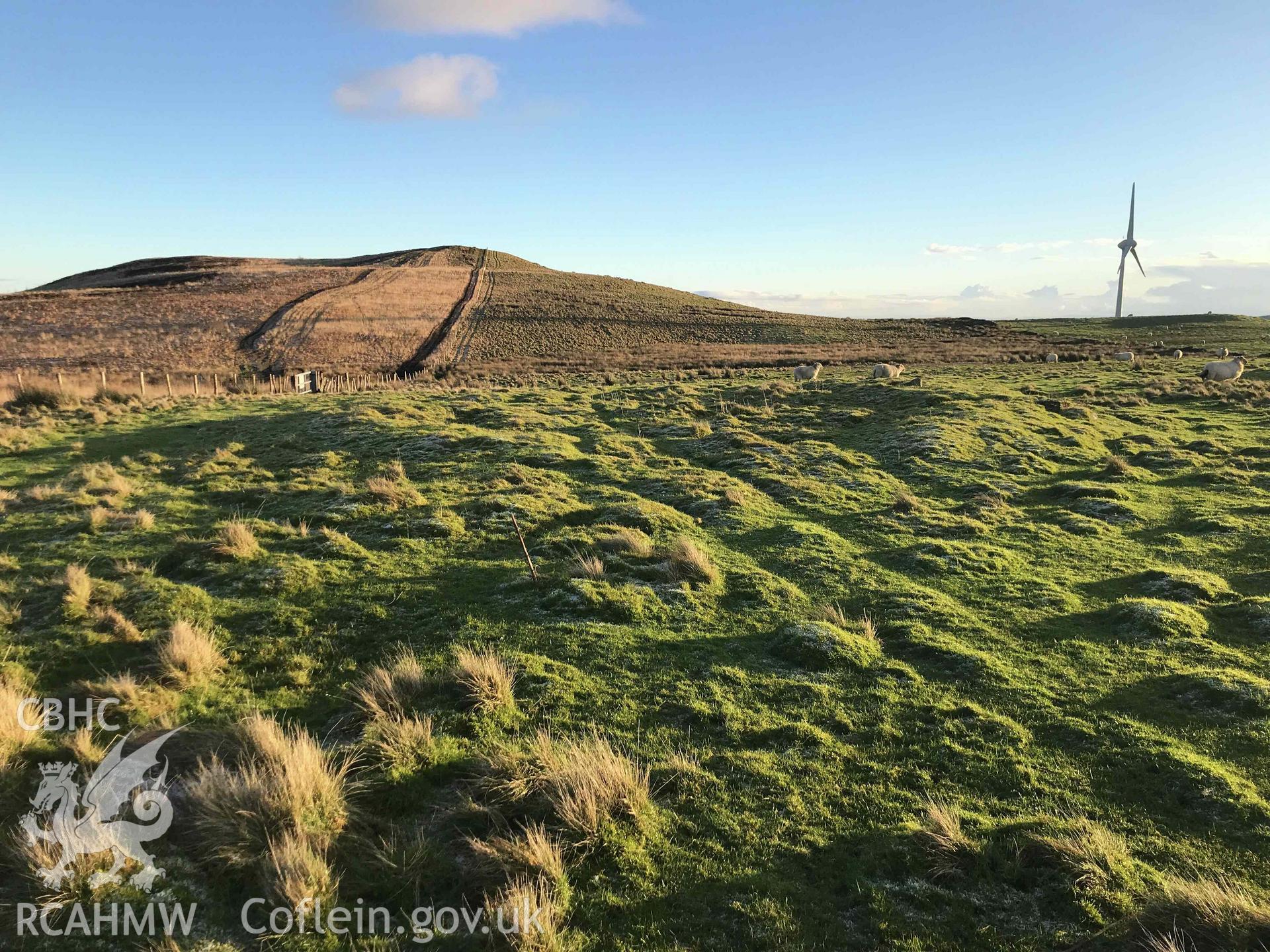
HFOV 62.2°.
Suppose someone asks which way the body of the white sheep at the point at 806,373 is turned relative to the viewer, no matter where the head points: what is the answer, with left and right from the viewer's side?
facing to the right of the viewer

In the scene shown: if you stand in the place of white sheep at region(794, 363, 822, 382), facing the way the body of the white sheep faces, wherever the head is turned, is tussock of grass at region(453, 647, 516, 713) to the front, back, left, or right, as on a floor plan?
right

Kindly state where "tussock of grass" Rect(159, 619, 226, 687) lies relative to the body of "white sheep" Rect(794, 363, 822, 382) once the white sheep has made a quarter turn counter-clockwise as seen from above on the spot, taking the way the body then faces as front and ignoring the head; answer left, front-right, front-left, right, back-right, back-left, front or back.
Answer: back

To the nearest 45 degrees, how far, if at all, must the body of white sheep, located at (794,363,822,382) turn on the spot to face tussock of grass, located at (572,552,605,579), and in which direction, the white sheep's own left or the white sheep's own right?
approximately 90° to the white sheep's own right

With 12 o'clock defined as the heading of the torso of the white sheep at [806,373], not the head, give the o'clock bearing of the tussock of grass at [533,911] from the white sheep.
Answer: The tussock of grass is roughly at 3 o'clock from the white sheep.

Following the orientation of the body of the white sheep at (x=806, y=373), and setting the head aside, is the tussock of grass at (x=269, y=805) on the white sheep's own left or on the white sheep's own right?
on the white sheep's own right

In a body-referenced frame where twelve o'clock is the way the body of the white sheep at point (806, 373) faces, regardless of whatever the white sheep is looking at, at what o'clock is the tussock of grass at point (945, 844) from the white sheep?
The tussock of grass is roughly at 3 o'clock from the white sheep.

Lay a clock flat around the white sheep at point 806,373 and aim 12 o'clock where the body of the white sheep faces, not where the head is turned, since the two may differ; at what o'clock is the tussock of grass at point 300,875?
The tussock of grass is roughly at 3 o'clock from the white sheep.

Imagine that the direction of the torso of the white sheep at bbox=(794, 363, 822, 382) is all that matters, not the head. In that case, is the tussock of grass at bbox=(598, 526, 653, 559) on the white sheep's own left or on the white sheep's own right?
on the white sheep's own right

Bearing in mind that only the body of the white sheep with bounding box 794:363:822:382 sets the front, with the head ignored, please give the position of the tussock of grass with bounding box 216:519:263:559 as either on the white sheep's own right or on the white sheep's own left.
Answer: on the white sheep's own right
